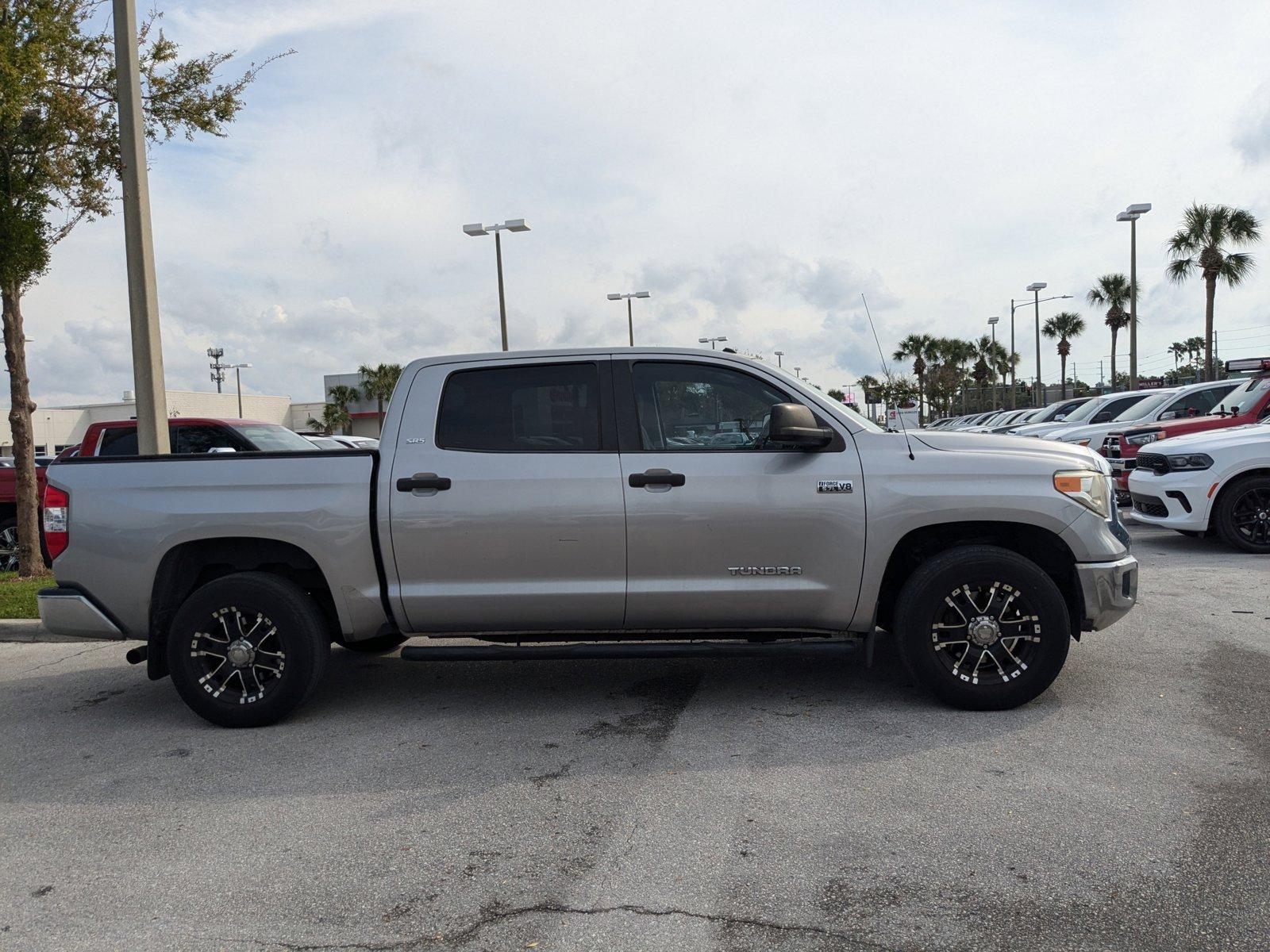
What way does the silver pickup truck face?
to the viewer's right

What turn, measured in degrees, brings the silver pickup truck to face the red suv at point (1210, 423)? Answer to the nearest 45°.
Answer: approximately 45° to its left
